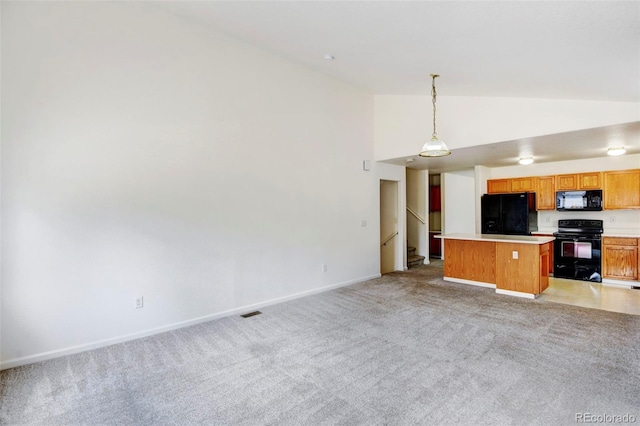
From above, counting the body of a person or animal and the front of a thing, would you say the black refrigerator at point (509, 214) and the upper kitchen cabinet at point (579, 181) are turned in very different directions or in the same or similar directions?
same or similar directions

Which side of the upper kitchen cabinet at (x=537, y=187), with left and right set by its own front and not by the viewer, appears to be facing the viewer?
front

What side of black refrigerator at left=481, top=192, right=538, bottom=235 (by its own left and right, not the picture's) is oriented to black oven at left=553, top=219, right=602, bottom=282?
left

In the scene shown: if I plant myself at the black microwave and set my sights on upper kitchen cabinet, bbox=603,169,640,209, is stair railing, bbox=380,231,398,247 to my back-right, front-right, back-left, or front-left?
back-right

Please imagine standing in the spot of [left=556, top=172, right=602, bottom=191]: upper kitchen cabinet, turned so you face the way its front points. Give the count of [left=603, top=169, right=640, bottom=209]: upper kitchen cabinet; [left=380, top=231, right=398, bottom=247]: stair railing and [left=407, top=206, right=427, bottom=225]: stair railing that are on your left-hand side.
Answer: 1

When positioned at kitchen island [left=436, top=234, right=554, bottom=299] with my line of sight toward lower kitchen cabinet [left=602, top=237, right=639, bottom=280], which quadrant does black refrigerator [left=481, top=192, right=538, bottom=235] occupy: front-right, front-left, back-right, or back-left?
front-left

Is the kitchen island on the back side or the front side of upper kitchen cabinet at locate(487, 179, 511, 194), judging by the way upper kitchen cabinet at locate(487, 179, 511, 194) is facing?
on the front side

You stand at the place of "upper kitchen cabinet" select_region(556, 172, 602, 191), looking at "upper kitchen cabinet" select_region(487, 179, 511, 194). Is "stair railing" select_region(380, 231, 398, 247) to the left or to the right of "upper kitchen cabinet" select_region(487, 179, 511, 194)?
left

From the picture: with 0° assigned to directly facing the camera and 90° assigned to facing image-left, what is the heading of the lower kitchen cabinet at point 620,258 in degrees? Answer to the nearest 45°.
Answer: approximately 0°

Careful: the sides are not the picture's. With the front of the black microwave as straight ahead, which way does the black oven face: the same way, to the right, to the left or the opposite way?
the same way

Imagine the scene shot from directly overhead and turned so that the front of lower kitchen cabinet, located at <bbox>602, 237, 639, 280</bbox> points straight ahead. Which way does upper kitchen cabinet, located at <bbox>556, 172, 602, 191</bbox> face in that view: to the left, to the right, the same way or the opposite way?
the same way

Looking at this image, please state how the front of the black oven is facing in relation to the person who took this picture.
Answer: facing the viewer

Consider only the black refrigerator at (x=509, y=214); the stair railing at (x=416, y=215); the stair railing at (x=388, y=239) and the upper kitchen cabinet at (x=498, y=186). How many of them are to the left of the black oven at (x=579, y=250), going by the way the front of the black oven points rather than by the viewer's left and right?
0

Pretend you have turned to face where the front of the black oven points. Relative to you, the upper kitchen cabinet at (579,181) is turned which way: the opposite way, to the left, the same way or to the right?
the same way

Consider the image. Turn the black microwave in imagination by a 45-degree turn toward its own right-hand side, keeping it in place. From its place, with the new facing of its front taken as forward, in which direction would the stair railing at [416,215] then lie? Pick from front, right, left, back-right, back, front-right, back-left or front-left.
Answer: front-right

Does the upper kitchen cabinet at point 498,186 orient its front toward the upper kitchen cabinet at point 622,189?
no

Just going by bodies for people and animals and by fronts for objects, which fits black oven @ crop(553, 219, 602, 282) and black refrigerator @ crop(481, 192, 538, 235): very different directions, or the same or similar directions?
same or similar directions
